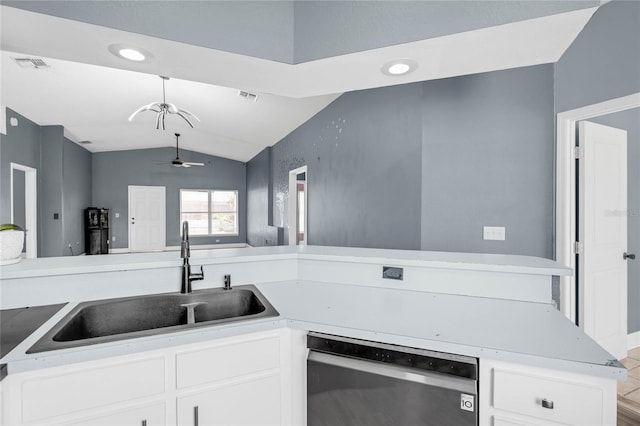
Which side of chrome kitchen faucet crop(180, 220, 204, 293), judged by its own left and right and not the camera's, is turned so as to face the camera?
front

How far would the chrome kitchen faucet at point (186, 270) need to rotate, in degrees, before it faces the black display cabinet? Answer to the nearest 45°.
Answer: approximately 180°

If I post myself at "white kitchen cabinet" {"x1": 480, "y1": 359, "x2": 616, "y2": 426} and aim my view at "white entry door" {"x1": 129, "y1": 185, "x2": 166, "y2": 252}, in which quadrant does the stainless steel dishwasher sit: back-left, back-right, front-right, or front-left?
front-left

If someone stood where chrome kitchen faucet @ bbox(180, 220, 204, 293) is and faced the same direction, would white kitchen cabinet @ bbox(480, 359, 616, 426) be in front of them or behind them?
in front

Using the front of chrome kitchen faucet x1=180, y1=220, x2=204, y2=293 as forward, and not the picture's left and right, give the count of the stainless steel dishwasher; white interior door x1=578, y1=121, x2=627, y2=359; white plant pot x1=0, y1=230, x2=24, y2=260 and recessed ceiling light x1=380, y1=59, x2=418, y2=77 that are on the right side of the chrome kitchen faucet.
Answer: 1

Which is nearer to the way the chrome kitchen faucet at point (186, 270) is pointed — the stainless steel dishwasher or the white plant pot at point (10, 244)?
the stainless steel dishwasher

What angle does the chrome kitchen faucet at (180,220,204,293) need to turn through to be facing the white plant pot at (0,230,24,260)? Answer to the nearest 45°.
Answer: approximately 90° to its right

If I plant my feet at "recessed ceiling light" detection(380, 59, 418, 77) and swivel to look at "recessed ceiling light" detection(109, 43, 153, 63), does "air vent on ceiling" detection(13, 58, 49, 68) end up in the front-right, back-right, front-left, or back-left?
front-right

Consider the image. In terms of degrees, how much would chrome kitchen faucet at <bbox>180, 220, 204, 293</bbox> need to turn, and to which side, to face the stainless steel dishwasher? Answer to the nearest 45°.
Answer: approximately 45° to its left

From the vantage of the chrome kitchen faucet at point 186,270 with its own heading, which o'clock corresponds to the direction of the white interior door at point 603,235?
The white interior door is roughly at 9 o'clock from the chrome kitchen faucet.

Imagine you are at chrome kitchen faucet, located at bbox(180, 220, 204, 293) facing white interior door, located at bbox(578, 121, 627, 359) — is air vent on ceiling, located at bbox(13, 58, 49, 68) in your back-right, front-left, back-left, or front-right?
back-left

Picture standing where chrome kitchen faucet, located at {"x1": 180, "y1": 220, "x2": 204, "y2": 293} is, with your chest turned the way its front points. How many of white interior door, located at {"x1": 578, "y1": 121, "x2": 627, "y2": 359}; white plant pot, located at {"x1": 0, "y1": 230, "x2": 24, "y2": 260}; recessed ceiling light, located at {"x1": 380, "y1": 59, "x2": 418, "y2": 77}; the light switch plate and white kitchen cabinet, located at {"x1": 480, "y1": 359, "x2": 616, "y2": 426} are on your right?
1

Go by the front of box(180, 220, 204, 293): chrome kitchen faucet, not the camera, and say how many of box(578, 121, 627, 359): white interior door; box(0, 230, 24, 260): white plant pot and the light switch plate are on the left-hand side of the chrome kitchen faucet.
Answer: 2
